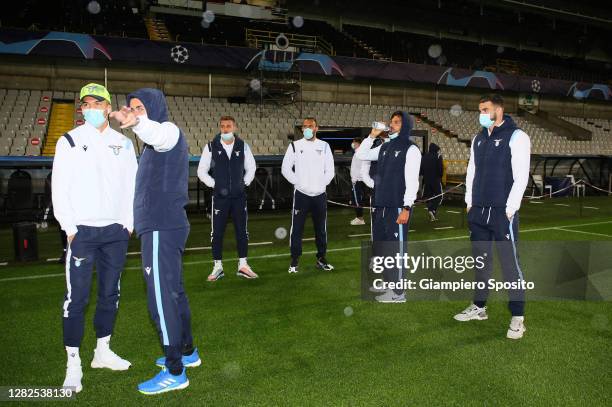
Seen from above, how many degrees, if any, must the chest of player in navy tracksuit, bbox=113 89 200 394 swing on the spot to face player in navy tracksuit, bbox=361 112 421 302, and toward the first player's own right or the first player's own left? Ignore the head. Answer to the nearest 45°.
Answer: approximately 135° to the first player's own right

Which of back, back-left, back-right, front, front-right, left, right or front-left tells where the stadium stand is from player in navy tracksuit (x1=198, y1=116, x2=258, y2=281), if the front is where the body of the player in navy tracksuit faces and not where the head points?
back

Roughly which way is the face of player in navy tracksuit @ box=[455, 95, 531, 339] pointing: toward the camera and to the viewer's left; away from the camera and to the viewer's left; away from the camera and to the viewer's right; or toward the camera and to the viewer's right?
toward the camera and to the viewer's left

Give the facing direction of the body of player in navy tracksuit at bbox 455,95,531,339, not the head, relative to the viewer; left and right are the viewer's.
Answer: facing the viewer and to the left of the viewer

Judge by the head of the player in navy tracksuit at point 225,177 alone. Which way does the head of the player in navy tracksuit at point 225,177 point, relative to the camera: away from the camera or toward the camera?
toward the camera

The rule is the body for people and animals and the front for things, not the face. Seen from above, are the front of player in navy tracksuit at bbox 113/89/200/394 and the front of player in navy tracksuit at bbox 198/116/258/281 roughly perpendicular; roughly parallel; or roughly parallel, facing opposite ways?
roughly perpendicular

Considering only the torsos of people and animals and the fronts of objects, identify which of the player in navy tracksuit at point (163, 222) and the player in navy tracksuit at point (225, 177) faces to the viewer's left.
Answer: the player in navy tracksuit at point (163, 222)

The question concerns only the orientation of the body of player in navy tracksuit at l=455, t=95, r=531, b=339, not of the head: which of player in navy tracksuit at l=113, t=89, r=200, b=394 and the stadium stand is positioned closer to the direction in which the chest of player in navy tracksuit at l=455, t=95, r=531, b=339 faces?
the player in navy tracksuit

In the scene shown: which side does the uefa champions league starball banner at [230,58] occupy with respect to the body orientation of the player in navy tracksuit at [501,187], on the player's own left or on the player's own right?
on the player's own right

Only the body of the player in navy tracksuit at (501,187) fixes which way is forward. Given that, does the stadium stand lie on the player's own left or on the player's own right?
on the player's own right

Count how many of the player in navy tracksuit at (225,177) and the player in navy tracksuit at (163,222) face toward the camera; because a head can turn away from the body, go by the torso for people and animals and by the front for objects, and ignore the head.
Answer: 1

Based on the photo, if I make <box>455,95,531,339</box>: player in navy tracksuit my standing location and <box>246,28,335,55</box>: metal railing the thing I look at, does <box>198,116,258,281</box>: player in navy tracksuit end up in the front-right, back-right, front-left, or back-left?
front-left

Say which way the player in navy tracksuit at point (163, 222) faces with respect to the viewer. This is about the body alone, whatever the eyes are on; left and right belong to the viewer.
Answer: facing to the left of the viewer

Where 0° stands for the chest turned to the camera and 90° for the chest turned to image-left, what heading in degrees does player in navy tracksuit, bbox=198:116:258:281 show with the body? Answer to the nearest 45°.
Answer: approximately 0°
